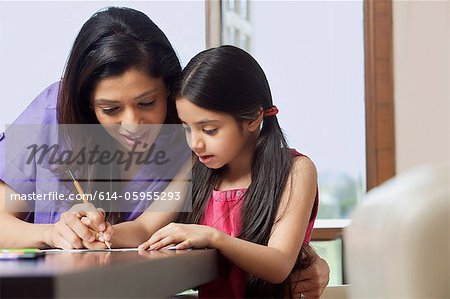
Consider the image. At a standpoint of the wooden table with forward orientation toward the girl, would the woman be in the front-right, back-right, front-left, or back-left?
front-left

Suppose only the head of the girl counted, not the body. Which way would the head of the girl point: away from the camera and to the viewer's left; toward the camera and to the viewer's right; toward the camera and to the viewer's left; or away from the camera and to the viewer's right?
toward the camera and to the viewer's left

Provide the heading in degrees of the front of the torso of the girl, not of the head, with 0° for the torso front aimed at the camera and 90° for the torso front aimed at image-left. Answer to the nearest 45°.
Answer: approximately 45°

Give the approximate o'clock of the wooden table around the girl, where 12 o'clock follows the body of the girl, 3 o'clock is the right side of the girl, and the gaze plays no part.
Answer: The wooden table is roughly at 11 o'clock from the girl.
